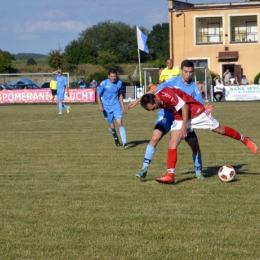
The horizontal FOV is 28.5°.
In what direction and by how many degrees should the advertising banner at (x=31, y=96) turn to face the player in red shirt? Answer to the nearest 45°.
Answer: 0° — it already faces them

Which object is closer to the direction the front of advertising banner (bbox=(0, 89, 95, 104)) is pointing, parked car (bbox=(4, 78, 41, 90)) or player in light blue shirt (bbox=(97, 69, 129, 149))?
the player in light blue shirt

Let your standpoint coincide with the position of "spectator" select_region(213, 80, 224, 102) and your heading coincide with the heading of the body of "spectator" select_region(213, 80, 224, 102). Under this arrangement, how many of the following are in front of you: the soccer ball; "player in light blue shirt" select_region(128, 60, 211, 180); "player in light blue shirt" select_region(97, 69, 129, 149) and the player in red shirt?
4

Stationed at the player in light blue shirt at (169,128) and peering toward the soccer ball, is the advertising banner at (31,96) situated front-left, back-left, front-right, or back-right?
back-left

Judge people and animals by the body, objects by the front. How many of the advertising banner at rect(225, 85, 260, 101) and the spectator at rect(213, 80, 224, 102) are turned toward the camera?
2

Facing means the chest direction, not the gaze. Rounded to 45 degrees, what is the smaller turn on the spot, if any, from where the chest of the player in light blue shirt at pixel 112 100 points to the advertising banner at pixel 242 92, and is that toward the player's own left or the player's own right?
approximately 135° to the player's own left

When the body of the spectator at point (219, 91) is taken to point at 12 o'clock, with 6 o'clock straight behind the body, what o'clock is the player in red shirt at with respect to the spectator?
The player in red shirt is roughly at 12 o'clock from the spectator.

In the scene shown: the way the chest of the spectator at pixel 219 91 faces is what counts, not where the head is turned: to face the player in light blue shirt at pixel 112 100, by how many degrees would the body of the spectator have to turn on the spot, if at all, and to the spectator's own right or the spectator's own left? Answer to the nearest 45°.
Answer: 0° — they already face them
